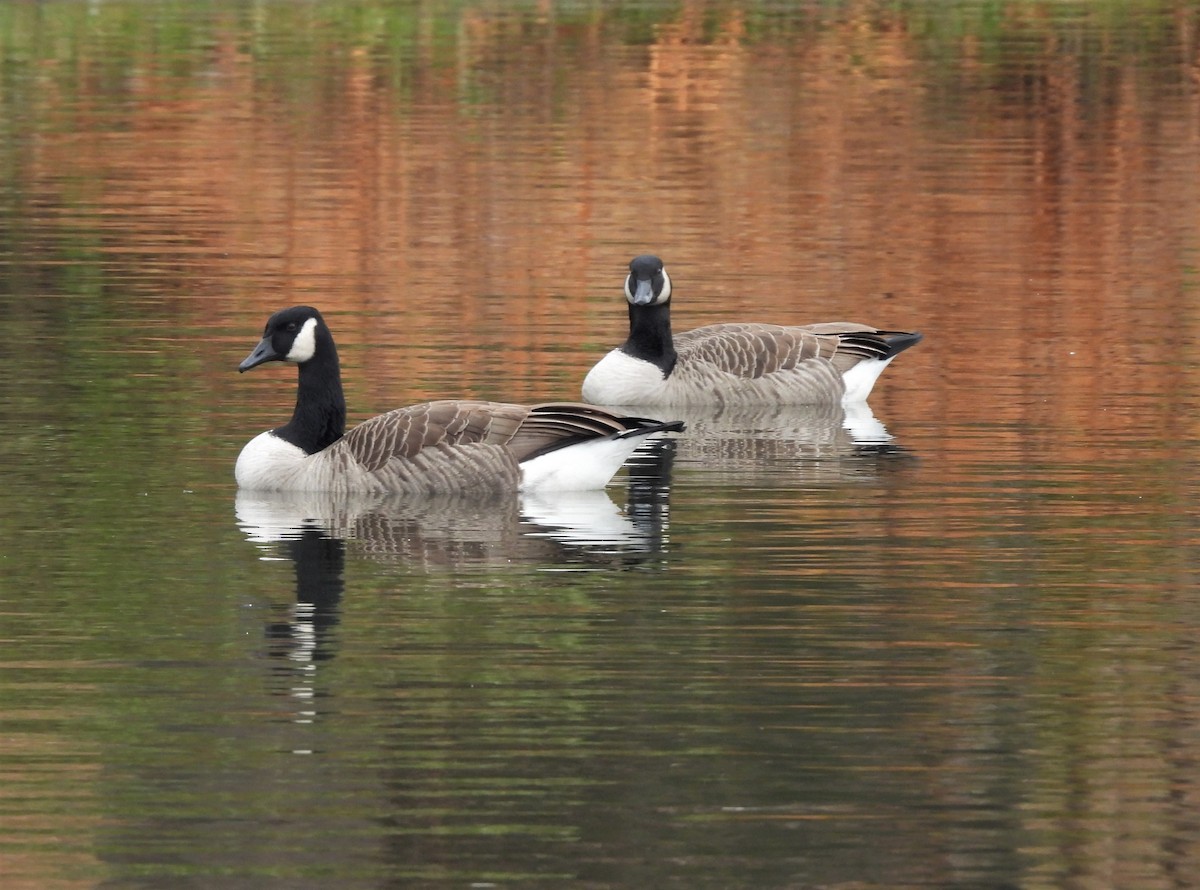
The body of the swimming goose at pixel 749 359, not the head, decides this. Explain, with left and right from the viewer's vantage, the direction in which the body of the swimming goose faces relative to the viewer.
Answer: facing to the left of the viewer

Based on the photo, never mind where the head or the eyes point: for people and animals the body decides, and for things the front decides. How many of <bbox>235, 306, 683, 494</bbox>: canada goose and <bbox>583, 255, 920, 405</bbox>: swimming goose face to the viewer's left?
2

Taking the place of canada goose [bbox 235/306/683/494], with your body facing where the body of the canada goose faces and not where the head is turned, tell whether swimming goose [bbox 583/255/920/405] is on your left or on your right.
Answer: on your right

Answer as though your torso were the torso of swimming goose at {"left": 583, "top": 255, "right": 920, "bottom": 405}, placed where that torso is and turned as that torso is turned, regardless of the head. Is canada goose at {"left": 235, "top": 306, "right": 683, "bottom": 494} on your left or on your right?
on your left

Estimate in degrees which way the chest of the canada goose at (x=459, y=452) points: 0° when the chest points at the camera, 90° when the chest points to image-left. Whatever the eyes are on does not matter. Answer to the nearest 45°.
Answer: approximately 90°
